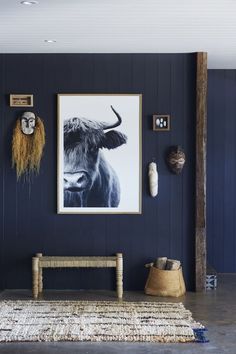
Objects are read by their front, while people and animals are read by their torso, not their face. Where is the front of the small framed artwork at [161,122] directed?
toward the camera

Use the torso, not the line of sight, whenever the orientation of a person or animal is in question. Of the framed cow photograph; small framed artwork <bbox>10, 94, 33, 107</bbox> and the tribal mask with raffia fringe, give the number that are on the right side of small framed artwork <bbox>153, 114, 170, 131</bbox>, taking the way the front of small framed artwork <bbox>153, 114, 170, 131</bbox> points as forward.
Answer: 3

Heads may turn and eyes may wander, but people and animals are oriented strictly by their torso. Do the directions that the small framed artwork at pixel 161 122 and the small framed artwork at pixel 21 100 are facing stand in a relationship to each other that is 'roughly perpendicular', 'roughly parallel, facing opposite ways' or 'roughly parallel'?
roughly parallel

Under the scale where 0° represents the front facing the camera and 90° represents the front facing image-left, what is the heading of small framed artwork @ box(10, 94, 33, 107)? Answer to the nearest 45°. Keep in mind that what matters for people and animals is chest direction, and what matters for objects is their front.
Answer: approximately 0°

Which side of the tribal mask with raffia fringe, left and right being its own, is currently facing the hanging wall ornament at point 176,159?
left

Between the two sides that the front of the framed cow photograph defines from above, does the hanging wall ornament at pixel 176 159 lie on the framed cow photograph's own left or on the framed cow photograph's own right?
on the framed cow photograph's own left

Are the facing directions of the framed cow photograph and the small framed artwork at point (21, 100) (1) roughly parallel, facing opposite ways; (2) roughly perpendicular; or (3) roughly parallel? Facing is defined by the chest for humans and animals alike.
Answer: roughly parallel

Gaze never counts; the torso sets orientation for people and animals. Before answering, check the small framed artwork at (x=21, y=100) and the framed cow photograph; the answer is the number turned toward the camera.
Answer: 2

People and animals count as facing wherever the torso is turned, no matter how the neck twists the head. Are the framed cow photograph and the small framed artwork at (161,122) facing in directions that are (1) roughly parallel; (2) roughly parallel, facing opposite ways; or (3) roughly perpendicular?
roughly parallel

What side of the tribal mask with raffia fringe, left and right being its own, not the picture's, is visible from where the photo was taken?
front

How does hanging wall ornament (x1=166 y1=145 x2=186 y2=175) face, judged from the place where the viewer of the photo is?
facing the viewer

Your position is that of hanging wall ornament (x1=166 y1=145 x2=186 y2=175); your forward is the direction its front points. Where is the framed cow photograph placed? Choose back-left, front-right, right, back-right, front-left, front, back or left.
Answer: right

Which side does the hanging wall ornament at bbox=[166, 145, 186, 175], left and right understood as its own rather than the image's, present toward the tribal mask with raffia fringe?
right
